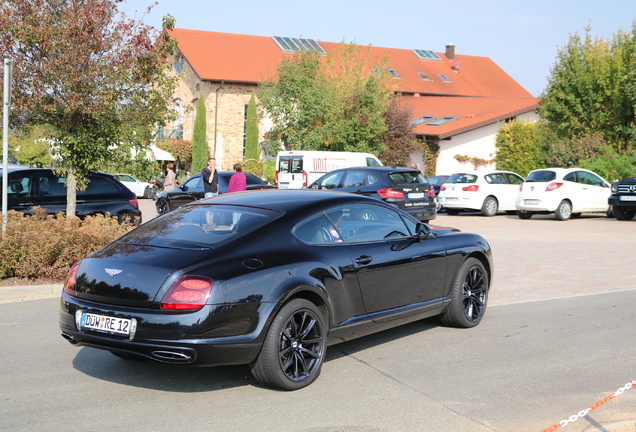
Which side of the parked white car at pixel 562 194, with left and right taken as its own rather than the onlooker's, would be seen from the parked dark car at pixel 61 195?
back

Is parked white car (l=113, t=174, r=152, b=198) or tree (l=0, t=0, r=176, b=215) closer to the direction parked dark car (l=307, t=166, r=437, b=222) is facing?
the parked white car

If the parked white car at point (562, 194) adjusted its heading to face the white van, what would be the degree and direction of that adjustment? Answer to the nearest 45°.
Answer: approximately 135° to its left

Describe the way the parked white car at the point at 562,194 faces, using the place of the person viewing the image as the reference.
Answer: facing away from the viewer and to the right of the viewer

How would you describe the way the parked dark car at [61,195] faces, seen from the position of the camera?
facing to the left of the viewer

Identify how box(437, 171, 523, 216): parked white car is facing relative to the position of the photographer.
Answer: facing away from the viewer and to the right of the viewer

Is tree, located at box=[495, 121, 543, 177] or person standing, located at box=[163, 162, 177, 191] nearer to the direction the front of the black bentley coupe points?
the tree

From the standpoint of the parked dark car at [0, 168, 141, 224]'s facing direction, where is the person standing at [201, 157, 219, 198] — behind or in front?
behind

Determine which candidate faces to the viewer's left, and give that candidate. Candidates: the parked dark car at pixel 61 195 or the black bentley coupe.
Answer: the parked dark car
